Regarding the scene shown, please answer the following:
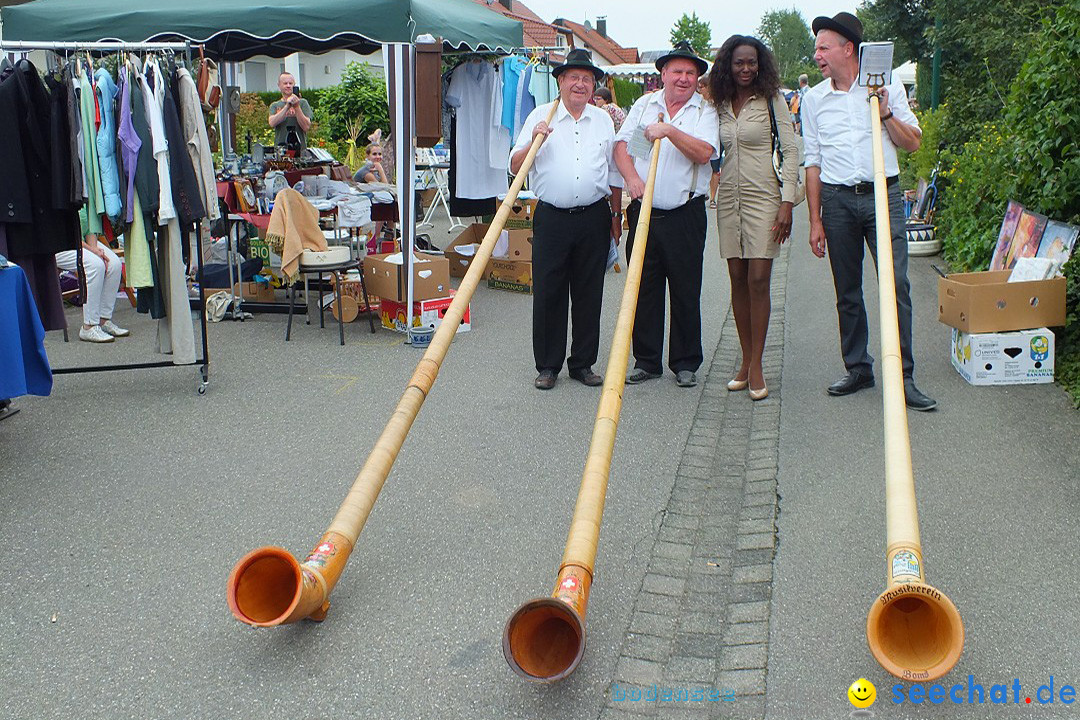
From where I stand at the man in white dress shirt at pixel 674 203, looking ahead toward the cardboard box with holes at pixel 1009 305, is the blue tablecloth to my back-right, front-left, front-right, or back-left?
back-right

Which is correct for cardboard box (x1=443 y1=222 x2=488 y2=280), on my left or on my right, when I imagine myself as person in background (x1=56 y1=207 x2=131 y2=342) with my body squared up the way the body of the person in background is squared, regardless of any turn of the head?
on my left

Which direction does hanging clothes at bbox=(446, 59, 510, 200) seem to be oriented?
toward the camera

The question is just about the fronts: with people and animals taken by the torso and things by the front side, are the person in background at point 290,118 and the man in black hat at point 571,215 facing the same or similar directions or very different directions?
same or similar directions

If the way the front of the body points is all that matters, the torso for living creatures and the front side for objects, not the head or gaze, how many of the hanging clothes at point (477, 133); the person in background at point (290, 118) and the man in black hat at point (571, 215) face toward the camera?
3

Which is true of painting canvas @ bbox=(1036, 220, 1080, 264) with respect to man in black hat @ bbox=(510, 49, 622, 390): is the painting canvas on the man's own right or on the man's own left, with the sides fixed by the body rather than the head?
on the man's own left

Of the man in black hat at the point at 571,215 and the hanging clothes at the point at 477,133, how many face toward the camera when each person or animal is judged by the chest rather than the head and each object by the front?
2

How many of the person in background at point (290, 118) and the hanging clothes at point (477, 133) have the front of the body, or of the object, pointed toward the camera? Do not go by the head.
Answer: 2

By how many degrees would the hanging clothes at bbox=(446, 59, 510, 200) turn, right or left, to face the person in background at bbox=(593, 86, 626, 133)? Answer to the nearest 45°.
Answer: approximately 135° to its left

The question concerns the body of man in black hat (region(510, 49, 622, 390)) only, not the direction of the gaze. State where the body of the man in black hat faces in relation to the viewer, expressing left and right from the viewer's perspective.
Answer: facing the viewer

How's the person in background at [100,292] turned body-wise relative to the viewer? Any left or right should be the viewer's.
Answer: facing the viewer and to the right of the viewer

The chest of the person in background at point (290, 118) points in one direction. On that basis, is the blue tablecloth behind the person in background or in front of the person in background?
in front

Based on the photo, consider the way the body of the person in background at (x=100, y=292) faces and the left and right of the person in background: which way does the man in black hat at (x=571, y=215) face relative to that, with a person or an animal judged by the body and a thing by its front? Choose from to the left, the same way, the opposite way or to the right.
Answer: to the right

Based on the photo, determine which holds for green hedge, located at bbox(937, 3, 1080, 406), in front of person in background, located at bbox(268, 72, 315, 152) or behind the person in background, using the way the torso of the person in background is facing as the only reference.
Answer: in front
